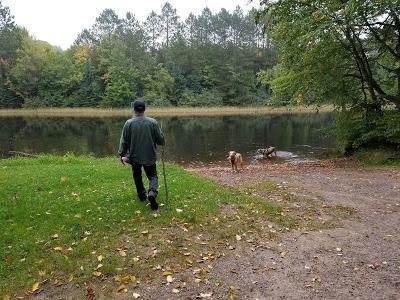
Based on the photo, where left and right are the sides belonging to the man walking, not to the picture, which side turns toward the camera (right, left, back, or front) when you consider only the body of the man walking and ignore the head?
back

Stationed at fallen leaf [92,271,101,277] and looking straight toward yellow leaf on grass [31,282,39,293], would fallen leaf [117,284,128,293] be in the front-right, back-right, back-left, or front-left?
back-left

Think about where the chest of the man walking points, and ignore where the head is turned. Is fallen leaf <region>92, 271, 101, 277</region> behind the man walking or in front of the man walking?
behind

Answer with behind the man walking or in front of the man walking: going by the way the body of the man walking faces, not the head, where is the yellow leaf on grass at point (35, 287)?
behind

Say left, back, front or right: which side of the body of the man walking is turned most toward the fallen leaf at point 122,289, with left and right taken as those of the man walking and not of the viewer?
back

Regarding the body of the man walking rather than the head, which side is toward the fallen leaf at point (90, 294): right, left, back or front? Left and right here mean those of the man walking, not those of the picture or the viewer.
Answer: back

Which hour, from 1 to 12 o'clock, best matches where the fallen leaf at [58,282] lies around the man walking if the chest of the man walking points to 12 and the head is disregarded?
The fallen leaf is roughly at 7 o'clock from the man walking.

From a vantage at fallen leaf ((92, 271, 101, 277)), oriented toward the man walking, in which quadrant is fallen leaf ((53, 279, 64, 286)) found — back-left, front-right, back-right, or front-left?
back-left
